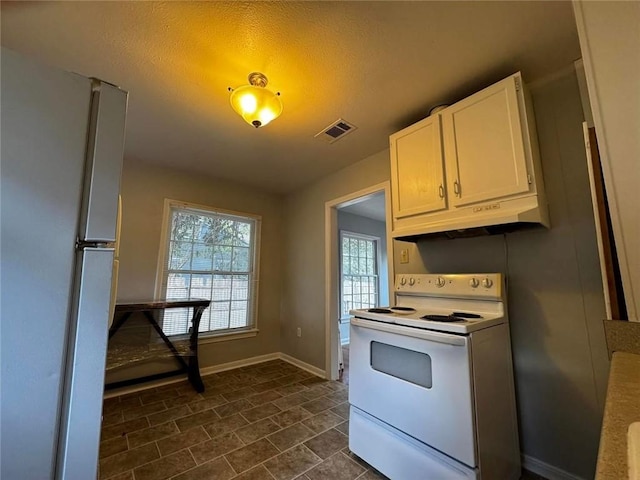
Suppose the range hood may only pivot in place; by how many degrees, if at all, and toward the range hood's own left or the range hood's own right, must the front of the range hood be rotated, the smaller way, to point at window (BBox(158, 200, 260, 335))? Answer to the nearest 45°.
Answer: approximately 45° to the range hood's own right

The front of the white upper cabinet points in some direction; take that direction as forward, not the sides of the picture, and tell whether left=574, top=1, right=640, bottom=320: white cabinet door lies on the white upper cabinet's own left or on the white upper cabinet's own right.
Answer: on the white upper cabinet's own left

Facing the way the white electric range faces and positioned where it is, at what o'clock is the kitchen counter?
The kitchen counter is roughly at 10 o'clock from the white electric range.

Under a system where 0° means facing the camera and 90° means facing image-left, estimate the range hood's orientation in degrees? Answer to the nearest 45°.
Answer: approximately 45°

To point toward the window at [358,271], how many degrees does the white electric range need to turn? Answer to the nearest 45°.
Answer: approximately 135° to its right

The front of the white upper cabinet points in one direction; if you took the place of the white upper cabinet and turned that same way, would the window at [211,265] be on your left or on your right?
on your right

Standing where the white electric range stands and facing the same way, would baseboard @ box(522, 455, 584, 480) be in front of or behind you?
behind

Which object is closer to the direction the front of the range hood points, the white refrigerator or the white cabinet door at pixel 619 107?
the white refrigerator

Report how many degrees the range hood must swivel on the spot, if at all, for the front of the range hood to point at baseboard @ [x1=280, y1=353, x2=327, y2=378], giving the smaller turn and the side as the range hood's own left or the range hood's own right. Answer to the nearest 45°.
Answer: approximately 90° to the range hood's own right

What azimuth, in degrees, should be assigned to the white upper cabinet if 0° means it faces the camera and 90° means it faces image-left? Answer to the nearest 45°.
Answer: approximately 45°
